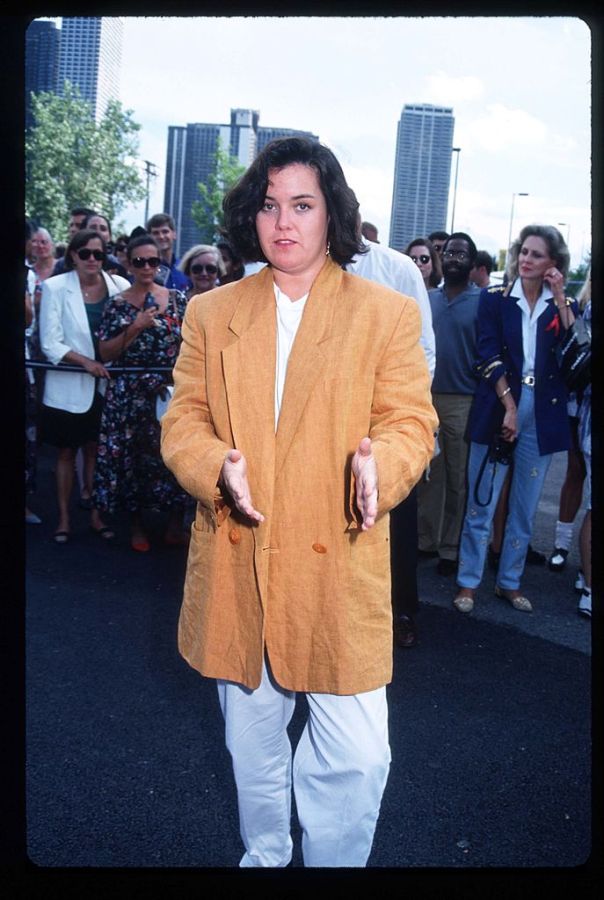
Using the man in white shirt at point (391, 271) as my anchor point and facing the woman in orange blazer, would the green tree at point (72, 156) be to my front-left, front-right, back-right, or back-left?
back-right

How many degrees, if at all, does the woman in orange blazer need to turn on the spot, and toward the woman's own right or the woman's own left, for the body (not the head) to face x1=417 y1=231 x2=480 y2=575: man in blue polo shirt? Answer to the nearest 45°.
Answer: approximately 180°

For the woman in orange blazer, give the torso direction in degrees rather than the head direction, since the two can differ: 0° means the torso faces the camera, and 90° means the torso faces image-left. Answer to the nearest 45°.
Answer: approximately 0°

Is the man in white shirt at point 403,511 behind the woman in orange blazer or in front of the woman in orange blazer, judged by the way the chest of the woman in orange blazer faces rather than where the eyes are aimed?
behind

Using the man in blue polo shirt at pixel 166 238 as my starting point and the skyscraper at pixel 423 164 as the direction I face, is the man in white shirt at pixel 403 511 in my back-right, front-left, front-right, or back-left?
back-right

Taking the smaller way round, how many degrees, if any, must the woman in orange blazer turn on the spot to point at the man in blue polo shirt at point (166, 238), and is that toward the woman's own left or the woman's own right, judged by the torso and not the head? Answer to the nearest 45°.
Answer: approximately 180°

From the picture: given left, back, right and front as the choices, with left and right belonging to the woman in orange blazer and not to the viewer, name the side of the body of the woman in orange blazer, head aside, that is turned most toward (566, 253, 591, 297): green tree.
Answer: back
